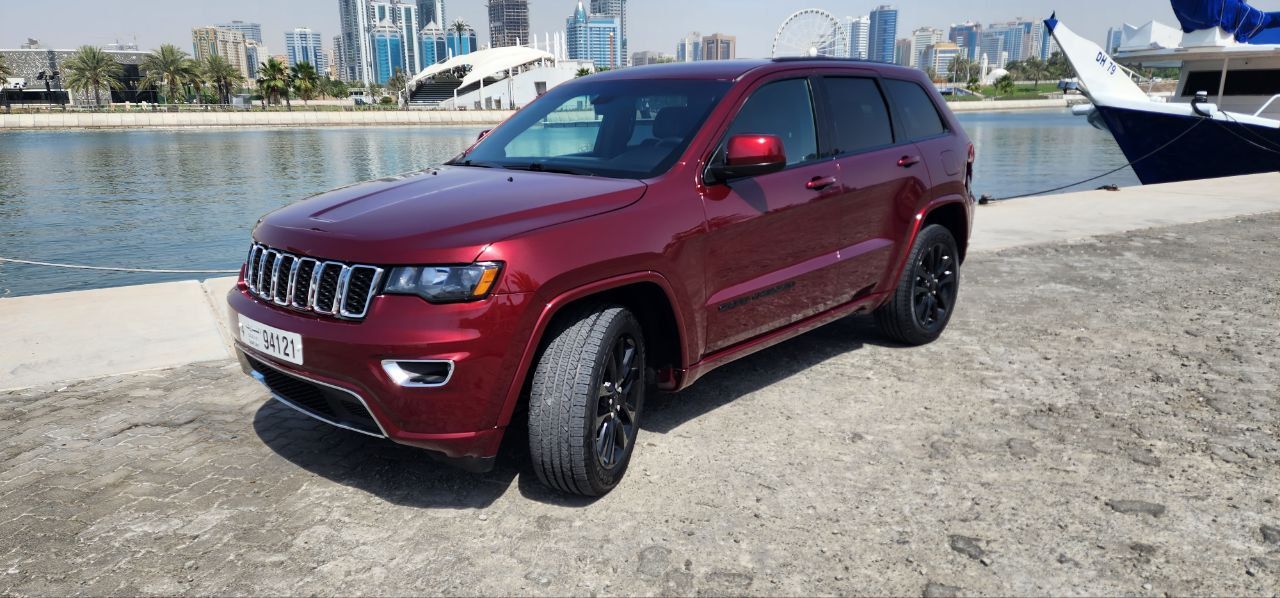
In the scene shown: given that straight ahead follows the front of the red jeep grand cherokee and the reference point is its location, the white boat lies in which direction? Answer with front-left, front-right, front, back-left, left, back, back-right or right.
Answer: back

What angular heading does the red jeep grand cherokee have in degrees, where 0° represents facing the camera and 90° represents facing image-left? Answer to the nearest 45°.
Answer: approximately 45°
